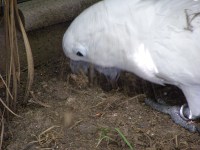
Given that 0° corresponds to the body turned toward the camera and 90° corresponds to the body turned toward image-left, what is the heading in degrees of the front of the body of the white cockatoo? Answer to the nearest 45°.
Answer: approximately 90°
